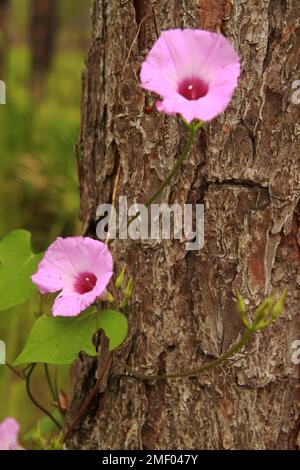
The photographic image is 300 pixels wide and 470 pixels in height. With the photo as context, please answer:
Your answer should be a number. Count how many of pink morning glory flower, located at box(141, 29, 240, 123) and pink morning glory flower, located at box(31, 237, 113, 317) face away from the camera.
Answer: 0

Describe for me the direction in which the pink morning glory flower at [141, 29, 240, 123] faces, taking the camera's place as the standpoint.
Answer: facing the viewer

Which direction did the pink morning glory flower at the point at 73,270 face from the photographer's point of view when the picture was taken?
facing the viewer and to the left of the viewer
